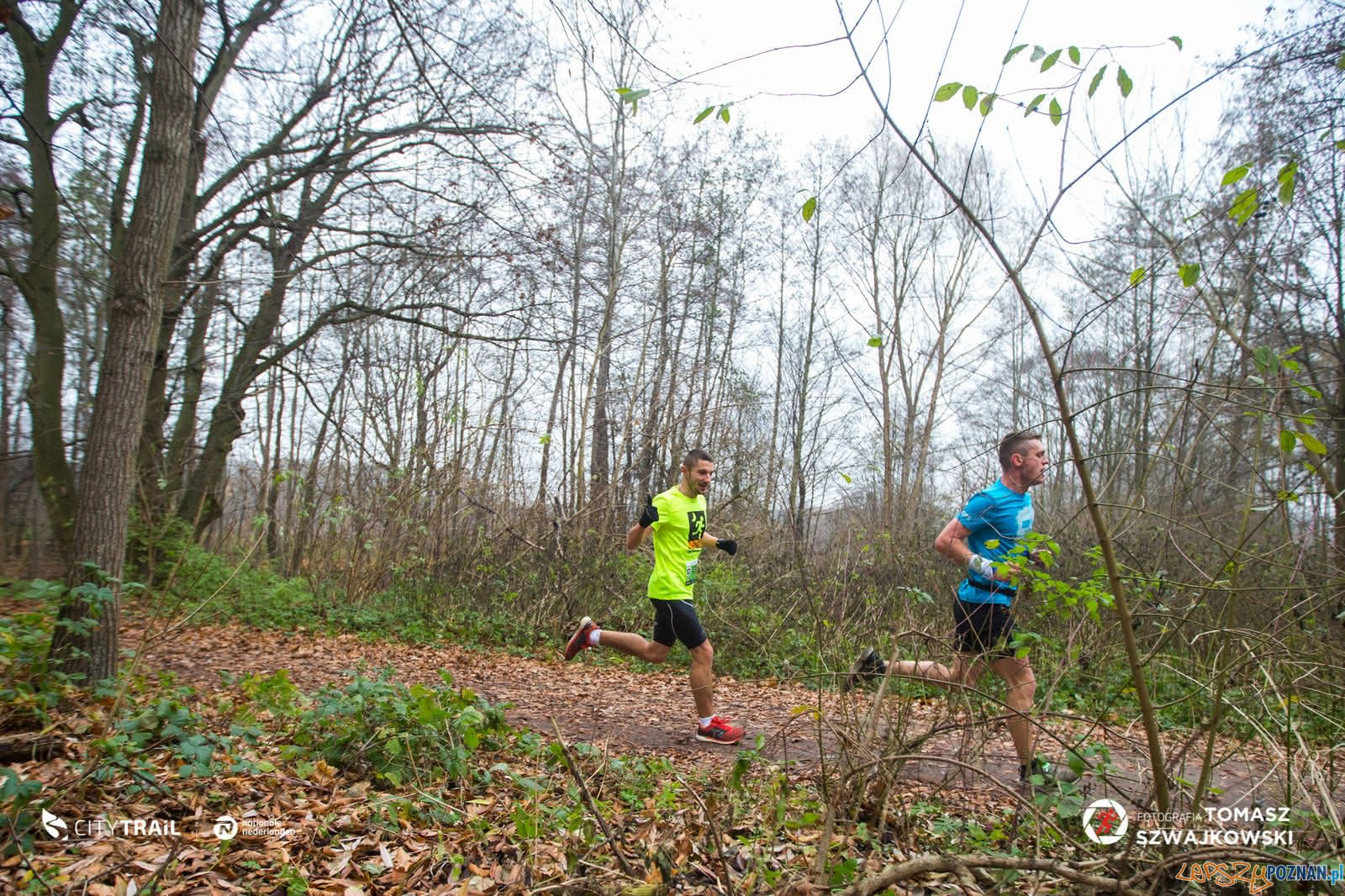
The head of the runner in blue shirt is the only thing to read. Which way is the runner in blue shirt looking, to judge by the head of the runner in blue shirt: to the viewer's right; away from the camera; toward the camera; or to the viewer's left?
to the viewer's right

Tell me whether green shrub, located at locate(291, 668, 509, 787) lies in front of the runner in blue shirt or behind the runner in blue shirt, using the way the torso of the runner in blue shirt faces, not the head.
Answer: behind

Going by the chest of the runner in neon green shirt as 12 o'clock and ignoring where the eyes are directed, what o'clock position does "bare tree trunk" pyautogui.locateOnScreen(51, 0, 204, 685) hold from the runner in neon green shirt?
The bare tree trunk is roughly at 4 o'clock from the runner in neon green shirt.

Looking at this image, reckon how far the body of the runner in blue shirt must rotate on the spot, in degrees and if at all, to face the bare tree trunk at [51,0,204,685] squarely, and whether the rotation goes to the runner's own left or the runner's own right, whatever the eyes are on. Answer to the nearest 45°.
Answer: approximately 180°

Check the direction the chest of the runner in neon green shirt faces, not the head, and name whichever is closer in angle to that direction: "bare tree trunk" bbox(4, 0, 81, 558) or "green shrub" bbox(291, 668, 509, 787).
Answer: the green shrub

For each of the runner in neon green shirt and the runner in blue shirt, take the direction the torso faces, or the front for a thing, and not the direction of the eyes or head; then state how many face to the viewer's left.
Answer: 0

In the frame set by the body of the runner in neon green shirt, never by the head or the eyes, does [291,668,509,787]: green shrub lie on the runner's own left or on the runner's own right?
on the runner's own right

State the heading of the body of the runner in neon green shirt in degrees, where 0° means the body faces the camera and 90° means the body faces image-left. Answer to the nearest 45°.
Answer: approximately 315°

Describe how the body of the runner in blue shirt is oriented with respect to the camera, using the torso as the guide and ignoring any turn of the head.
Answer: to the viewer's right

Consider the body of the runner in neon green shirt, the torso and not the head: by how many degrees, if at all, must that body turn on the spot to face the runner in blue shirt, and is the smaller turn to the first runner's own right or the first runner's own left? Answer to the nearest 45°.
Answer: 0° — they already face them

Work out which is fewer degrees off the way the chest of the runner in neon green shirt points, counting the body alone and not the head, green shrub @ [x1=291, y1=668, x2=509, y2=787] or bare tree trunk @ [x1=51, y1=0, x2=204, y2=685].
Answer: the green shrub

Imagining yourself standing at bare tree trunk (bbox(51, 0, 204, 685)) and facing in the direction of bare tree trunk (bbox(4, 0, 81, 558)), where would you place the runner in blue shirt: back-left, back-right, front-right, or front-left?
back-right
